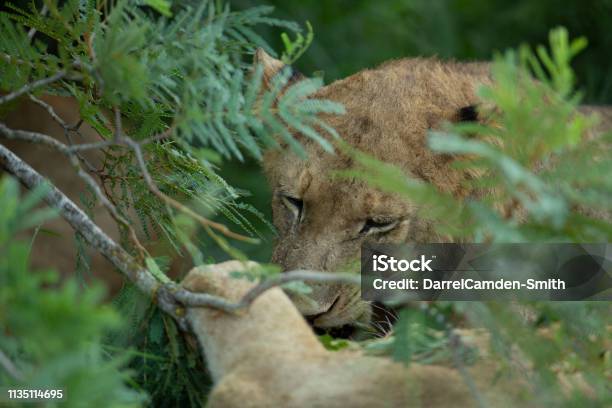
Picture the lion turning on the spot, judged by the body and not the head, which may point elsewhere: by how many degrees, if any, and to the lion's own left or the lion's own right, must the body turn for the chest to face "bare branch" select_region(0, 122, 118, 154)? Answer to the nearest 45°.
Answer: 0° — it already faces it

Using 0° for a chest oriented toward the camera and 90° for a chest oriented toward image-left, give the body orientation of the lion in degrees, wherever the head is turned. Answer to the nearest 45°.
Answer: approximately 45°

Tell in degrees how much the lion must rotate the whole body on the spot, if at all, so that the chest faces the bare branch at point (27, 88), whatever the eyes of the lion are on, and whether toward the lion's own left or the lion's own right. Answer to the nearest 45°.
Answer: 0° — it already faces it

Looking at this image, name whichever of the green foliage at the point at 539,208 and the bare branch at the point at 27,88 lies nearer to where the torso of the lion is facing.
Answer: the bare branch

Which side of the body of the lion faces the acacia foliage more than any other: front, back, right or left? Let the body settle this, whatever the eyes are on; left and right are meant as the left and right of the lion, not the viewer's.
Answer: front

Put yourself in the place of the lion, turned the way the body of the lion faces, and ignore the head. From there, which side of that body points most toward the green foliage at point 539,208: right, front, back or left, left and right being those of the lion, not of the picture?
left

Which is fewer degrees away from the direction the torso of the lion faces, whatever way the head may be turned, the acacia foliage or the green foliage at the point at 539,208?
the acacia foliage

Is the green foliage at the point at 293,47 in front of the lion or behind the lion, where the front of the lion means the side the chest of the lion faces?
in front
